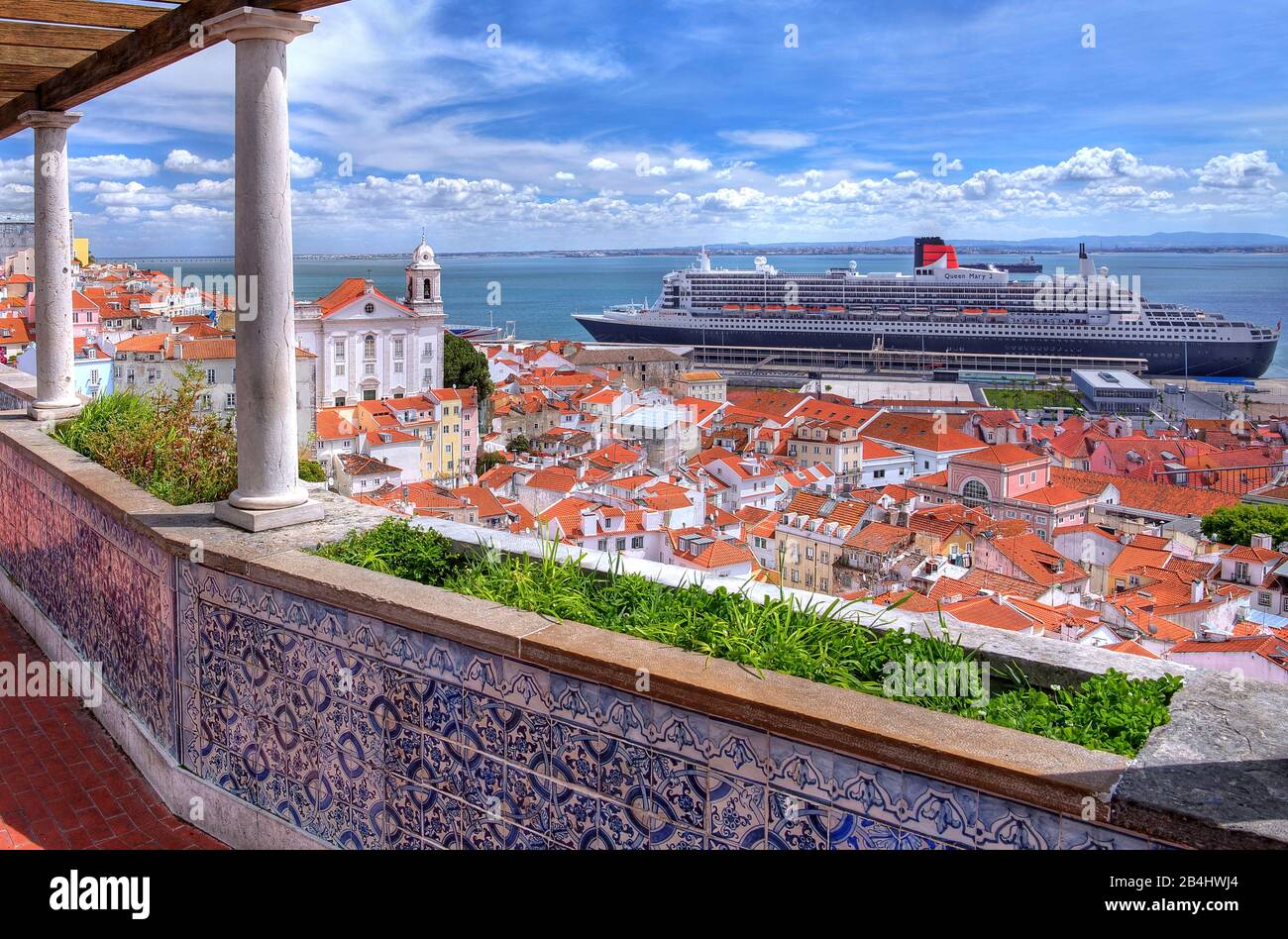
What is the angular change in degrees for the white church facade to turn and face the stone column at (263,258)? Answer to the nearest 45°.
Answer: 0° — it already faces it

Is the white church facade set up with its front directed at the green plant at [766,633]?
yes

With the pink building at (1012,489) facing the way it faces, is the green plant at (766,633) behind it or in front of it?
in front

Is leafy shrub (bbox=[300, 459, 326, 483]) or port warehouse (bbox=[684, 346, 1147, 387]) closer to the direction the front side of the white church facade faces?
the leafy shrub

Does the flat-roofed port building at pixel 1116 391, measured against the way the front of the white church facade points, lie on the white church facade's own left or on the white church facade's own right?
on the white church facade's own left

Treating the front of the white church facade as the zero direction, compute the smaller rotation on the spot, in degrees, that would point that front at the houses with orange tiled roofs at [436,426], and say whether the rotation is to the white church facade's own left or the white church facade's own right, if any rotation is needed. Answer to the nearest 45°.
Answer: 0° — it already faces it

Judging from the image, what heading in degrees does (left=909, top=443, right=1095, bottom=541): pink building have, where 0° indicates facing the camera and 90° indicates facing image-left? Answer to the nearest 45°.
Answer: approximately 45°

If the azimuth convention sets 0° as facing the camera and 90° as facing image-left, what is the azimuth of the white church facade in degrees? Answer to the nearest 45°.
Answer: approximately 0°
